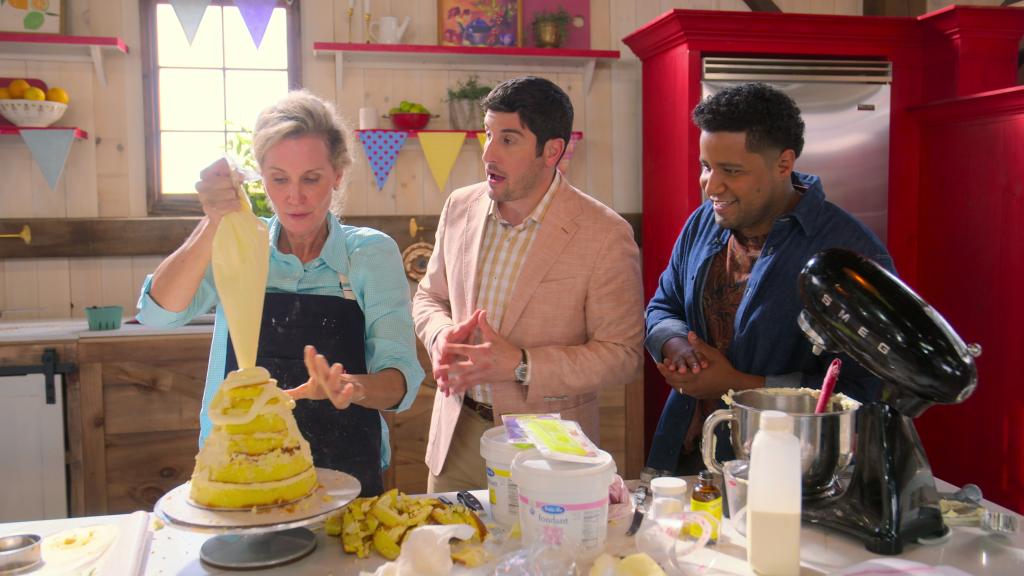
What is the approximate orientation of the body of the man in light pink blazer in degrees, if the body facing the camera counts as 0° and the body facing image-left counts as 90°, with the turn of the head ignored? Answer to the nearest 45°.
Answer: approximately 45°

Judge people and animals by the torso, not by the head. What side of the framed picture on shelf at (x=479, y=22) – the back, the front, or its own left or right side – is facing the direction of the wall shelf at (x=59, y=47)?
right

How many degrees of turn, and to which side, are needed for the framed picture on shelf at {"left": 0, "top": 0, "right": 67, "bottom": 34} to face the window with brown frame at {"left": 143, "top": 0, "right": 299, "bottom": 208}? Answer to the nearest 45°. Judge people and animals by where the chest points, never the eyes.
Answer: approximately 90° to its left

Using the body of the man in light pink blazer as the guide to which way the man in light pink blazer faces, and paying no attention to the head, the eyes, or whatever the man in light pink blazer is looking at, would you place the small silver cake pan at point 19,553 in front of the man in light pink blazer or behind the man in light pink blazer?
in front

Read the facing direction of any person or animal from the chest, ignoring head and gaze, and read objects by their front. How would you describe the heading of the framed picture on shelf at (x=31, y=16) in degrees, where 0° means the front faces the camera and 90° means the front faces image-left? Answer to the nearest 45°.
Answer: approximately 0°

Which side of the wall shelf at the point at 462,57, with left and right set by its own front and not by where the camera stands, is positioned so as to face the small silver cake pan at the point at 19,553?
front

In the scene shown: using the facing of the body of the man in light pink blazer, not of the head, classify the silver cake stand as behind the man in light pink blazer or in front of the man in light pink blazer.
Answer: in front

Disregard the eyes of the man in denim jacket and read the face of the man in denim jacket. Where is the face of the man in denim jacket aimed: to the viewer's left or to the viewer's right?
to the viewer's left

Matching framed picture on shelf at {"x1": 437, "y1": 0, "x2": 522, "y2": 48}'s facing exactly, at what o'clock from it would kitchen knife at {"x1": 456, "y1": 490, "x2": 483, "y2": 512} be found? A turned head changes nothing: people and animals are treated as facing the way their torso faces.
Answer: The kitchen knife is roughly at 12 o'clock from the framed picture on shelf.

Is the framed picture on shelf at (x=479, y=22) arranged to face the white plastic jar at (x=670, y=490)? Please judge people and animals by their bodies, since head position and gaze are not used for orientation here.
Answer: yes
